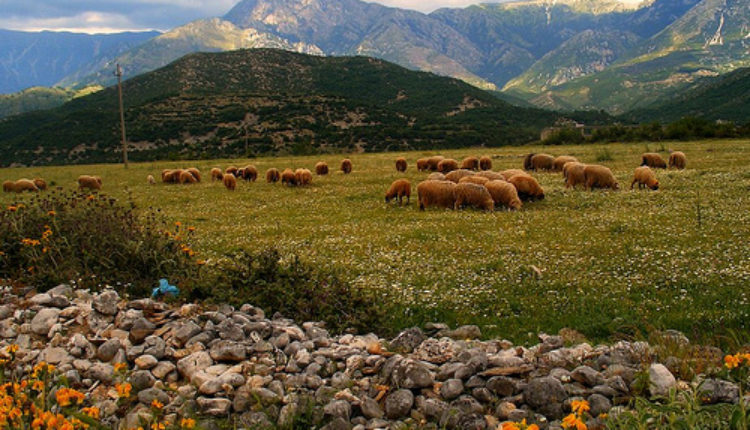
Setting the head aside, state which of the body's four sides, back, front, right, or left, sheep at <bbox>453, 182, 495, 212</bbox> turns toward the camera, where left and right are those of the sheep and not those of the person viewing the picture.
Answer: right

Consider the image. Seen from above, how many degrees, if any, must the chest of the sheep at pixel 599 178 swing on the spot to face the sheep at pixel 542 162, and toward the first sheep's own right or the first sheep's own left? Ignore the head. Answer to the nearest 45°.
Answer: approximately 90° to the first sheep's own left

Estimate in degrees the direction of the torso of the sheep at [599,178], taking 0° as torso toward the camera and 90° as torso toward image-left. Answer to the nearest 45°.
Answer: approximately 270°

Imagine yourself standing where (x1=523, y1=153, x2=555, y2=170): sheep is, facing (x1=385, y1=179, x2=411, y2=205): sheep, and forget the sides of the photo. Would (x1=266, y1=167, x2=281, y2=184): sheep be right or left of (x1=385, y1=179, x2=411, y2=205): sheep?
right

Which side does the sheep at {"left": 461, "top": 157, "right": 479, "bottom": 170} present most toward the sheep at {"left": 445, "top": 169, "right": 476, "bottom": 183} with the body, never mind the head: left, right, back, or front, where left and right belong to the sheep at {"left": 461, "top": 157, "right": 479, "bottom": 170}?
right

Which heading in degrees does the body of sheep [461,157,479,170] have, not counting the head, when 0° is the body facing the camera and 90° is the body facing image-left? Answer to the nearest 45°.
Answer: approximately 270°
